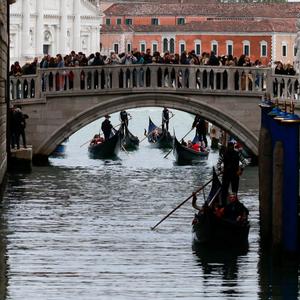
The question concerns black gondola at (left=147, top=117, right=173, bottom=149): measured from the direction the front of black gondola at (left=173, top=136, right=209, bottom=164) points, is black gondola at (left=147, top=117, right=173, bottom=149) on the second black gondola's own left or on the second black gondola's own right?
on the second black gondola's own right
